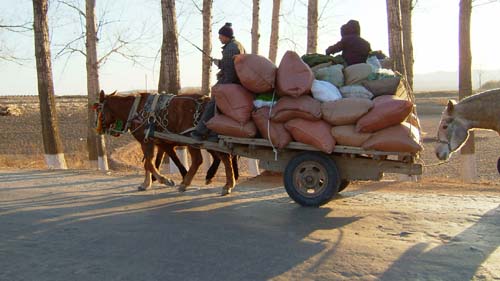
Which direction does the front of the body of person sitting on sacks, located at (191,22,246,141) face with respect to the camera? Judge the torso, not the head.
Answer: to the viewer's left

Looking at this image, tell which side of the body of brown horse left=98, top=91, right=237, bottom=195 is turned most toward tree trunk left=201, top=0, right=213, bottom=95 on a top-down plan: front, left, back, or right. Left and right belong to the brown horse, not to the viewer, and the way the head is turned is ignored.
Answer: right

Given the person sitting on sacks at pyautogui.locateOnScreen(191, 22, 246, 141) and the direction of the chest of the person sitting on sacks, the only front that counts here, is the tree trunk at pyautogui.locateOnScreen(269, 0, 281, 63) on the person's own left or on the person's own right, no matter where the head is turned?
on the person's own right

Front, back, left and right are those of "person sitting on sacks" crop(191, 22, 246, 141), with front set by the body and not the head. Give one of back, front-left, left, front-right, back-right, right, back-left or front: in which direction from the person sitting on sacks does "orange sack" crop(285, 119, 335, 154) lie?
back-left

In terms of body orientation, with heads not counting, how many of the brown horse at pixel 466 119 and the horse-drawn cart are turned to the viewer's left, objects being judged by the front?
2

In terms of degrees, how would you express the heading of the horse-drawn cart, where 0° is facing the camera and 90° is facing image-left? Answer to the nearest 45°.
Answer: approximately 90°

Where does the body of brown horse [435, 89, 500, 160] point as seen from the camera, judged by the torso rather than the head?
to the viewer's left

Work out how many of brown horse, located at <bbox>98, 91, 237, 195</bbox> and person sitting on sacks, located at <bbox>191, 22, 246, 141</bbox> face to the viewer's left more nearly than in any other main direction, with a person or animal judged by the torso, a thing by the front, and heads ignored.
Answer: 2

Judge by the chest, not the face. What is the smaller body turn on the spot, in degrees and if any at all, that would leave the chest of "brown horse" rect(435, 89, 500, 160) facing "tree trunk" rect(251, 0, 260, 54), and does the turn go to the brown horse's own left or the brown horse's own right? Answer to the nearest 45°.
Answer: approximately 45° to the brown horse's own right

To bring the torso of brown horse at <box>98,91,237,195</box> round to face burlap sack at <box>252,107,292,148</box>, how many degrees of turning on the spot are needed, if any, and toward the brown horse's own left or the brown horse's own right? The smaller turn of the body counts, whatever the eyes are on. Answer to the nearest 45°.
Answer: approximately 135° to the brown horse's own left

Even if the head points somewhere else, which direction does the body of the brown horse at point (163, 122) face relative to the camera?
to the viewer's left

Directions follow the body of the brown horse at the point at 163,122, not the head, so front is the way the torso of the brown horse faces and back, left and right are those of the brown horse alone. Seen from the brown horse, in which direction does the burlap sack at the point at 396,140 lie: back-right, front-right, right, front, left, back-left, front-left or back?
back-left
